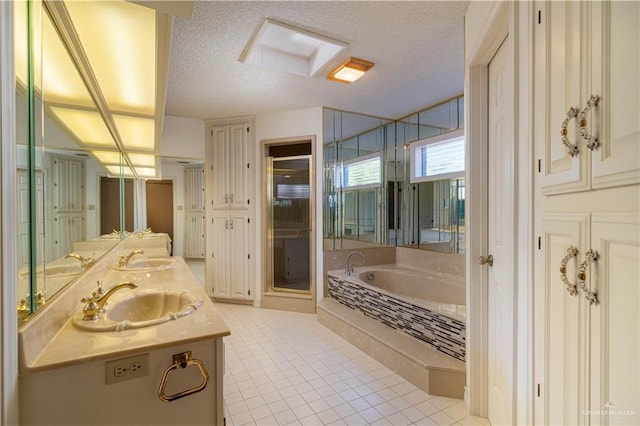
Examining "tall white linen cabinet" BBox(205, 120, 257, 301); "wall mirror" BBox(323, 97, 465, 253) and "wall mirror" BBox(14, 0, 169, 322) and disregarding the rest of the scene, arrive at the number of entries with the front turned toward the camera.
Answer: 2

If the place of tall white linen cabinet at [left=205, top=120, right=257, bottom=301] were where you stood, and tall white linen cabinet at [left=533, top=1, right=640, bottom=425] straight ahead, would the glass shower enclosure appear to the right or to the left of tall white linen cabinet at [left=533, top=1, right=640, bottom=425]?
left

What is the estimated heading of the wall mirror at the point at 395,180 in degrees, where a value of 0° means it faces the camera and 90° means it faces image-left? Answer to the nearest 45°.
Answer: approximately 0°

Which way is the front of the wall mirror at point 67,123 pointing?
to the viewer's right

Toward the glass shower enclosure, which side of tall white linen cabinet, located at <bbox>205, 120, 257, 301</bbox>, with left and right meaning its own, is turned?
left

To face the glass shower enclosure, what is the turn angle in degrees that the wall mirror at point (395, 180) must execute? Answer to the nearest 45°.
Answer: approximately 90° to its right

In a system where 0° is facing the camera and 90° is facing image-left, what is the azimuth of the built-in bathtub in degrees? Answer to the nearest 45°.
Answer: approximately 45°

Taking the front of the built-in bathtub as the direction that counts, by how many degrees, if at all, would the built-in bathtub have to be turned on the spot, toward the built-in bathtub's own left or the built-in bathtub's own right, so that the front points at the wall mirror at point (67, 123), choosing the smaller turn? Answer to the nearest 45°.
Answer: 0° — it already faces it

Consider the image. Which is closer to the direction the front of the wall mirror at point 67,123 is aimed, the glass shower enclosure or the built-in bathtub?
the built-in bathtub

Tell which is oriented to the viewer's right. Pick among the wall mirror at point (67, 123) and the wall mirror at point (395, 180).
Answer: the wall mirror at point (67, 123)
